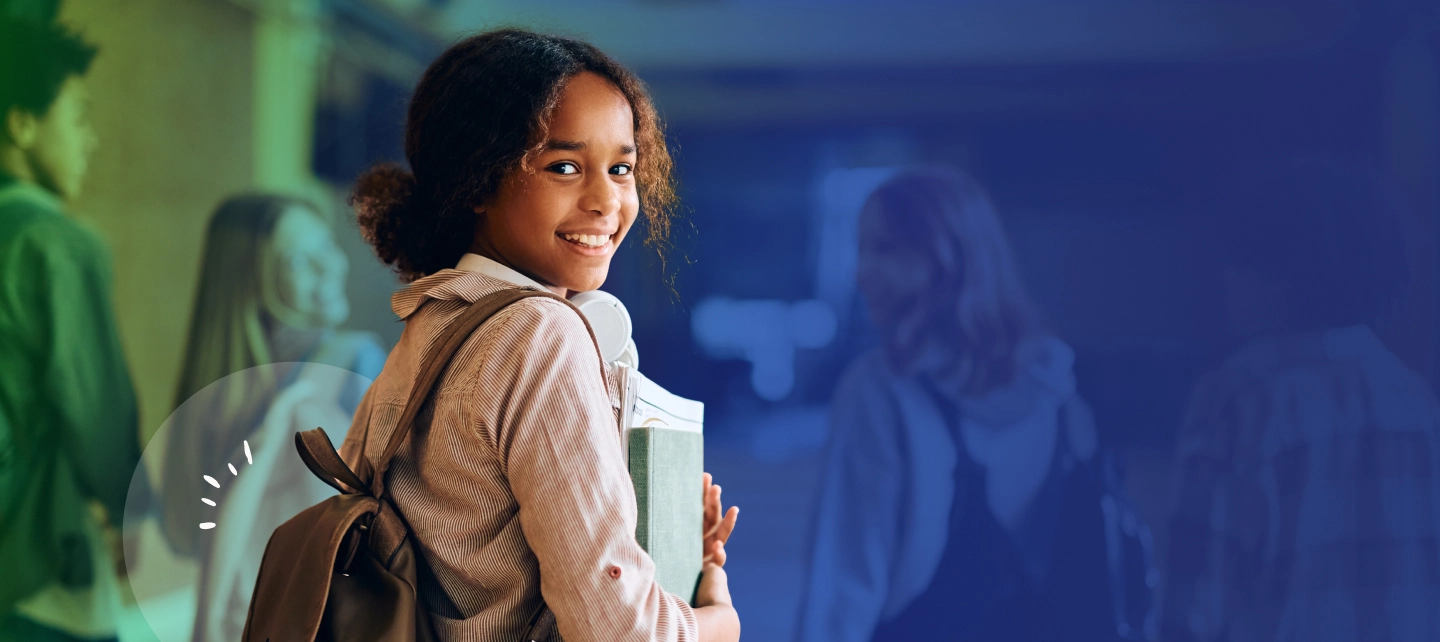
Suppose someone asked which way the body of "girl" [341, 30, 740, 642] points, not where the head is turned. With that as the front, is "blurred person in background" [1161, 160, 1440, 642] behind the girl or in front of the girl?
in front

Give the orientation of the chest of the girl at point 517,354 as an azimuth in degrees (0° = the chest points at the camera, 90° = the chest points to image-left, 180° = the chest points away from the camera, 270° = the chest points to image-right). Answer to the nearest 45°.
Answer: approximately 270°

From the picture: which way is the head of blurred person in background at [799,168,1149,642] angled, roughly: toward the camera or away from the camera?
toward the camera

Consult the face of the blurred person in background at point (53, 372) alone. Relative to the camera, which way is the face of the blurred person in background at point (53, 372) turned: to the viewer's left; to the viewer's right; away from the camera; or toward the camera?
to the viewer's right

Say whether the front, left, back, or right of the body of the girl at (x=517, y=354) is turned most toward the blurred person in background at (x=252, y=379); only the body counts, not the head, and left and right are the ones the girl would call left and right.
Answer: left

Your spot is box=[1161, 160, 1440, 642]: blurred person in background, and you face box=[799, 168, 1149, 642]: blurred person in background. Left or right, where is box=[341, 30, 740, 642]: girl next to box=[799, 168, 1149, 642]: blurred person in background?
left

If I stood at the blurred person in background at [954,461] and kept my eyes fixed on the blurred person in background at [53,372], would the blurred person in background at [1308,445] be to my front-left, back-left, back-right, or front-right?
back-left
